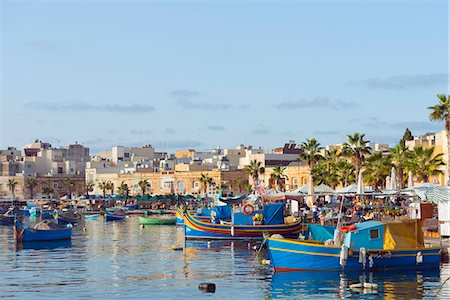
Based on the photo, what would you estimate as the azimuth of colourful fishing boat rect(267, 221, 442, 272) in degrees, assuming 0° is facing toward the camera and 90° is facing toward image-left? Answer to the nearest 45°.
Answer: approximately 90°
